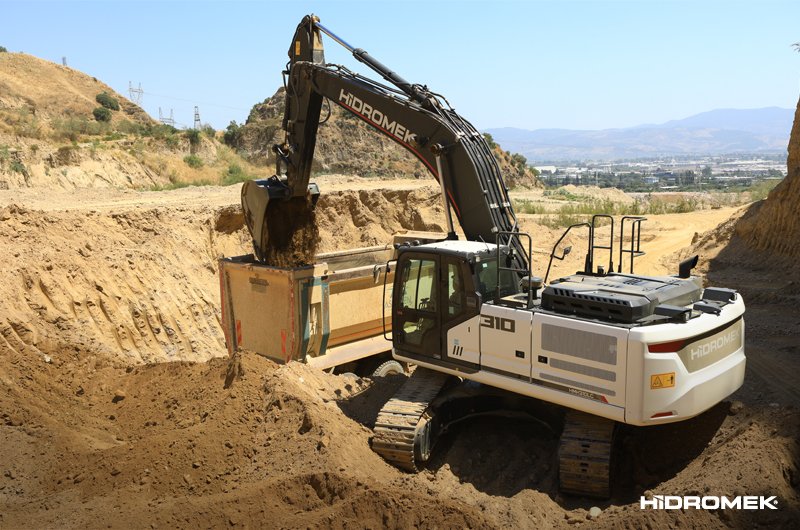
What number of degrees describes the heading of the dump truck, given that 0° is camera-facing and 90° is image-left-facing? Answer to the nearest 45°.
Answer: approximately 225°

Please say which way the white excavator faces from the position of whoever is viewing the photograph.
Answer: facing away from the viewer and to the left of the viewer

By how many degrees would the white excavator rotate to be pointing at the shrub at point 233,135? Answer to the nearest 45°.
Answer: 0° — it already faces it

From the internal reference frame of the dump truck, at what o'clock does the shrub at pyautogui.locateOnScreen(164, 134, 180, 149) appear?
The shrub is roughly at 10 o'clock from the dump truck.

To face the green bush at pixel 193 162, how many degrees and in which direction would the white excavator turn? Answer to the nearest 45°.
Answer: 0° — it already faces it

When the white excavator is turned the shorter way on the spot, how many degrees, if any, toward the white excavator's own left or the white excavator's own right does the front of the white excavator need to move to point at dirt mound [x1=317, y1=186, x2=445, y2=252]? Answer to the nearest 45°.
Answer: approximately 45° to the white excavator's own right

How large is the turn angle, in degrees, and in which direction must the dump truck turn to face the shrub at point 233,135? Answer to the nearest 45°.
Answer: approximately 45° to its left

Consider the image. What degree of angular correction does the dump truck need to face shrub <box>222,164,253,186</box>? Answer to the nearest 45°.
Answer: approximately 45° to its left

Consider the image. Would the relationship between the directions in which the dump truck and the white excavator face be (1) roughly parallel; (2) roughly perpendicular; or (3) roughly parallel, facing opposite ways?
roughly perpendicular
